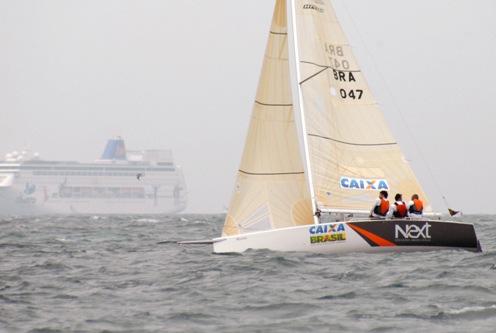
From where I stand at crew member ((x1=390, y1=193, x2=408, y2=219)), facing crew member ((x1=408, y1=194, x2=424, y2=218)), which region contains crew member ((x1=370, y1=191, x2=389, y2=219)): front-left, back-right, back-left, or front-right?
back-left

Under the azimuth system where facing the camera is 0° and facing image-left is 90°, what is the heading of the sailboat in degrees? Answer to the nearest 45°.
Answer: approximately 90°
